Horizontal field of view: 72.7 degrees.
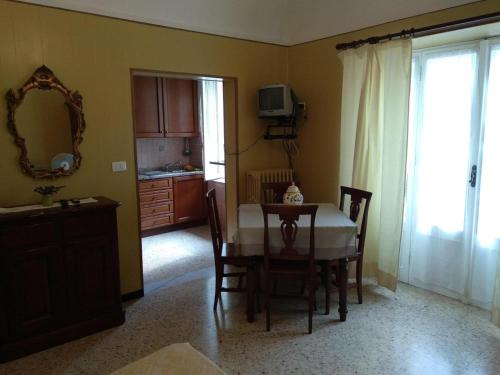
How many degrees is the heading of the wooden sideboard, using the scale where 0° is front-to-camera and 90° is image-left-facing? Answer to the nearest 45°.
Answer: approximately 315°

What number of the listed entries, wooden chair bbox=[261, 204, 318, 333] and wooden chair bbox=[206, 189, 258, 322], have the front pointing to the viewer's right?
1

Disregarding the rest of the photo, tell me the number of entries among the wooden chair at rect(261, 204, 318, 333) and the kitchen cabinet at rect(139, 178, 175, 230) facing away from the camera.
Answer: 1

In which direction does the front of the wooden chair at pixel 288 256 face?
away from the camera

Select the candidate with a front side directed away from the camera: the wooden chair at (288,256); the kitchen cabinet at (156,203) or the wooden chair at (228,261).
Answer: the wooden chair at (288,256)

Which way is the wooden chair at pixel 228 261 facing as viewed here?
to the viewer's right

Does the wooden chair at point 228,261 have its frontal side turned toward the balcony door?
yes

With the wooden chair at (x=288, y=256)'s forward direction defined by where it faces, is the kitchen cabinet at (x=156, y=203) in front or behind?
in front

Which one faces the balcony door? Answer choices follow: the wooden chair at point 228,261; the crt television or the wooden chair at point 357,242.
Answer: the wooden chair at point 228,261
